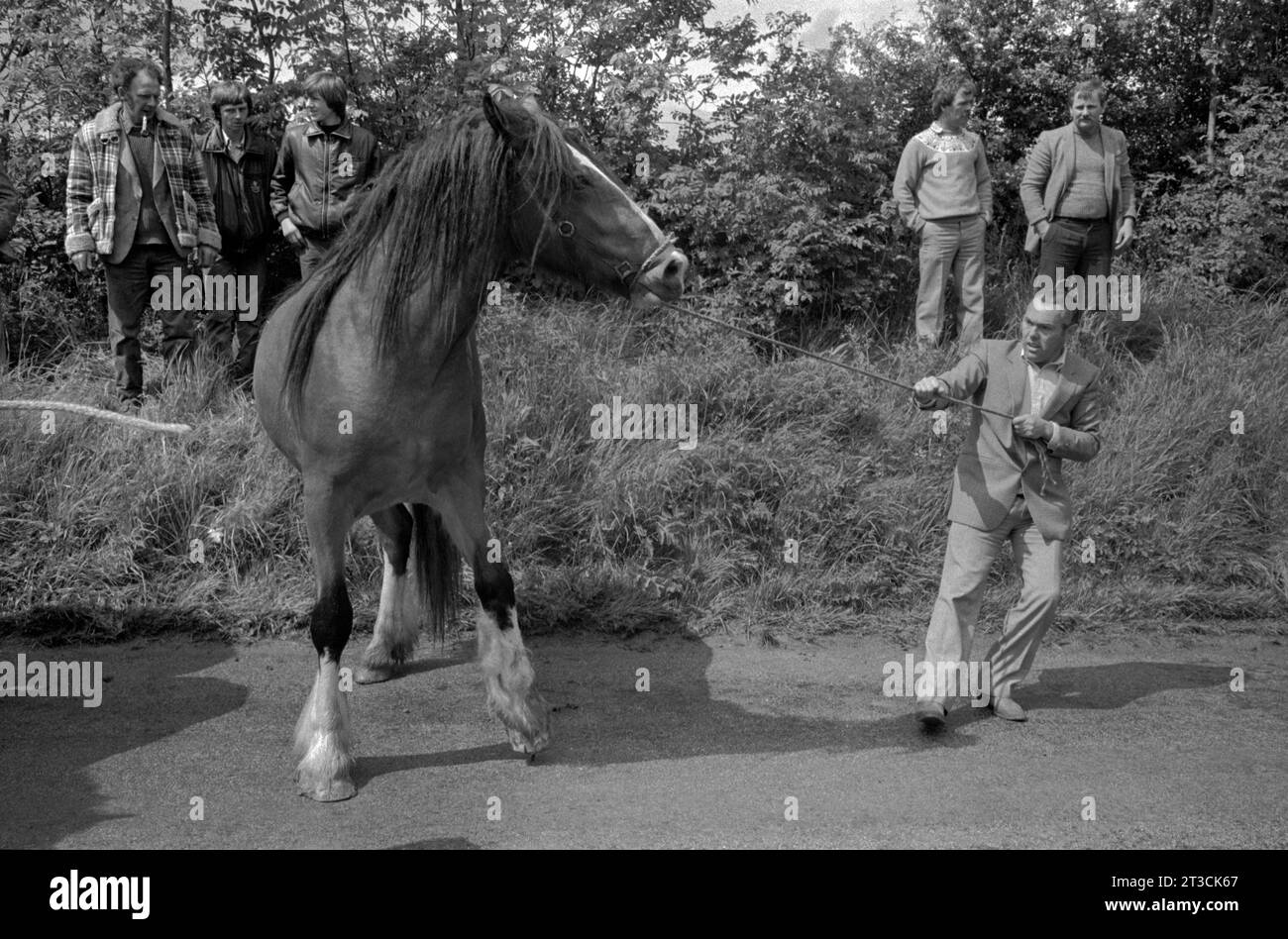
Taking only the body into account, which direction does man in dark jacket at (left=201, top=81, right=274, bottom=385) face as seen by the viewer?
toward the camera

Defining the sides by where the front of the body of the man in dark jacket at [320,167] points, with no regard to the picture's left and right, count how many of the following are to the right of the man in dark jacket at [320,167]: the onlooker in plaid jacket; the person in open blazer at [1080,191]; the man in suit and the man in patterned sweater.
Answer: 1

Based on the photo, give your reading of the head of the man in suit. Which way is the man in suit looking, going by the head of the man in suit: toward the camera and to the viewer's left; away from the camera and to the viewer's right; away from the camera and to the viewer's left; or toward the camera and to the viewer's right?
toward the camera and to the viewer's left

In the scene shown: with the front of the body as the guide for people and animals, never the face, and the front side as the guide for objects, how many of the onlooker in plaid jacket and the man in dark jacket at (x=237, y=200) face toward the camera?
2

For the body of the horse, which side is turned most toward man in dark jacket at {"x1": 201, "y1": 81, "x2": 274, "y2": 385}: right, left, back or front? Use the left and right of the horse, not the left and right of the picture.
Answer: back

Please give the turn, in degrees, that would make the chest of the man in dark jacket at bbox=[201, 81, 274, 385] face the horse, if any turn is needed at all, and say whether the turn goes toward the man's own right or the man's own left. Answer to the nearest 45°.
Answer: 0° — they already face it

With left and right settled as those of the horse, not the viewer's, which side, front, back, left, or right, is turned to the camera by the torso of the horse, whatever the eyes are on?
front

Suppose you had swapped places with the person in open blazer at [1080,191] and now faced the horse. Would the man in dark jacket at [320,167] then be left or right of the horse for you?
right

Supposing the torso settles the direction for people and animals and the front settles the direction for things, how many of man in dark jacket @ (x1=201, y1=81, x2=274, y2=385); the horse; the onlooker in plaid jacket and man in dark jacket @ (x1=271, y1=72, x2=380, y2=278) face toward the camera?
4
